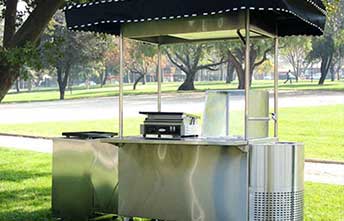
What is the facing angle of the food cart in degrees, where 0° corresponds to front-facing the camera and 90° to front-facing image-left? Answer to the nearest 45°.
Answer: approximately 0°

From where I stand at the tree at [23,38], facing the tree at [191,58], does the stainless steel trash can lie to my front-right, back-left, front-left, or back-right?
back-right

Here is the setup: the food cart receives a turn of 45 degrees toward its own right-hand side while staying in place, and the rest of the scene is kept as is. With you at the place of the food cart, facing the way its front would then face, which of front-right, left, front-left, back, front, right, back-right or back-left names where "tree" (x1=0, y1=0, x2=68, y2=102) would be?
right

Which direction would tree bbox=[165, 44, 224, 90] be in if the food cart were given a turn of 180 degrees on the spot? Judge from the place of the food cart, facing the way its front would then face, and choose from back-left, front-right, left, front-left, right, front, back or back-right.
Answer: front
